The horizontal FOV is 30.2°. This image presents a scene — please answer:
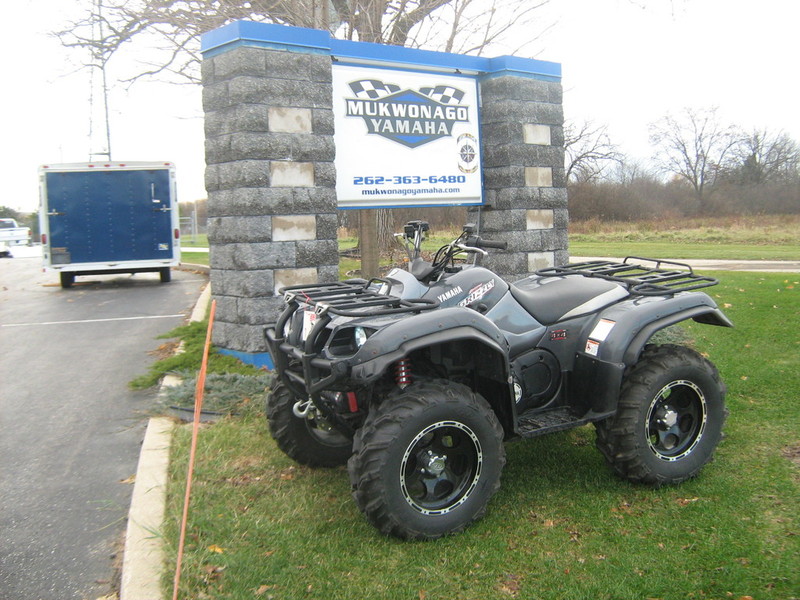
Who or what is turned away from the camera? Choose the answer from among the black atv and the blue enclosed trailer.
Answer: the blue enclosed trailer

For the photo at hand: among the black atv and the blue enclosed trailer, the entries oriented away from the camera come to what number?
1

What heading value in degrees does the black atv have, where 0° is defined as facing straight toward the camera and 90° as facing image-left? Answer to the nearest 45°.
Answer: approximately 45°

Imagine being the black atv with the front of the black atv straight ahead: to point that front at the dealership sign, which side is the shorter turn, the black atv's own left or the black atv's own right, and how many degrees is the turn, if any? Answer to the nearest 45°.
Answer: approximately 135° to the black atv's own right

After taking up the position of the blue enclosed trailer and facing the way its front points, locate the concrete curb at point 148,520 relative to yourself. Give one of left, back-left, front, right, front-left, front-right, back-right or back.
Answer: back

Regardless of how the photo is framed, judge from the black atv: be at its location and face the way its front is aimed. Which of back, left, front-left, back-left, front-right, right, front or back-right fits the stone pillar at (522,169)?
back-right

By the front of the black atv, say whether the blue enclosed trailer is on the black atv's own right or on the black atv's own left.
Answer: on the black atv's own right

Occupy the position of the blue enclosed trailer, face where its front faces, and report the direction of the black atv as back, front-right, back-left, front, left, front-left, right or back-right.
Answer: back

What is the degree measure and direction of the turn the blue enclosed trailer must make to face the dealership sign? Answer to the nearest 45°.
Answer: approximately 180°

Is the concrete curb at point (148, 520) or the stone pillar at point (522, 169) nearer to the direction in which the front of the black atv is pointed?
the concrete curb

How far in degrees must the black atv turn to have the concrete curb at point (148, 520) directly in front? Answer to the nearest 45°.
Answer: approximately 45° to its right

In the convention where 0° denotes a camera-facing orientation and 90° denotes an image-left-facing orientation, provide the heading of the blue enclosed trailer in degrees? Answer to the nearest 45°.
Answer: approximately 180°

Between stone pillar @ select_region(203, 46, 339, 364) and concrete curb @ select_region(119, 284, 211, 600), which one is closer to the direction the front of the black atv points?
the concrete curb
